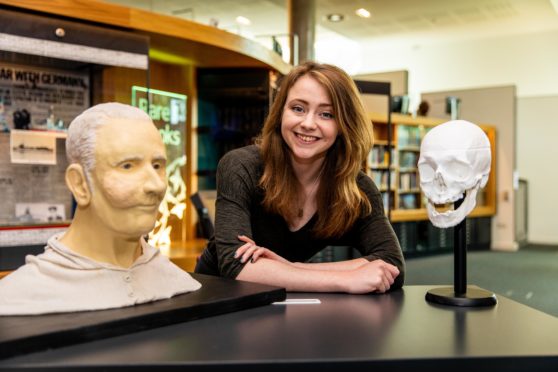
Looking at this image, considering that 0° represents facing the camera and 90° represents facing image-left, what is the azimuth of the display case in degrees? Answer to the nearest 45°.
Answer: approximately 315°

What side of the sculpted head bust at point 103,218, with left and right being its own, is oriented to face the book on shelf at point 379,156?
left

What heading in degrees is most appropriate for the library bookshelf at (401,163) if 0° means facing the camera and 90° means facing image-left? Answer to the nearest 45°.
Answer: approximately 0°

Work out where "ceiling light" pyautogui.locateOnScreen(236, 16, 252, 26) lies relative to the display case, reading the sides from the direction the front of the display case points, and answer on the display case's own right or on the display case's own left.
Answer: on the display case's own left

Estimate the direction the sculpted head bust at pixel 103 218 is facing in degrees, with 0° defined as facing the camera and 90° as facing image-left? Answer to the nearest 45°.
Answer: approximately 315°

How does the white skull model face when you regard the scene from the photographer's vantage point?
facing the viewer and to the left of the viewer

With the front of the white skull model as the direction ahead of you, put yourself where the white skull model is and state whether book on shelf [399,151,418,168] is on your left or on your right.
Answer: on your right

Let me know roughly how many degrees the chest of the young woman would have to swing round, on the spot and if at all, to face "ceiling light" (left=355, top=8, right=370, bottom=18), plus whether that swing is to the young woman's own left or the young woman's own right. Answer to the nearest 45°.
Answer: approximately 180°

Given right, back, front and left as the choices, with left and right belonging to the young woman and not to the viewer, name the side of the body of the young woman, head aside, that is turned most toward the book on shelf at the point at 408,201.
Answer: back

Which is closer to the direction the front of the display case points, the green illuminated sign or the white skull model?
the white skull model

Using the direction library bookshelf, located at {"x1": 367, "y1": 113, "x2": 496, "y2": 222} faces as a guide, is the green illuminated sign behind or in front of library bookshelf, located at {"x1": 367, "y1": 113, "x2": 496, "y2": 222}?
in front

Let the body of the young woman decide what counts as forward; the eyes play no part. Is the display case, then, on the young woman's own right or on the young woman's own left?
on the young woman's own right

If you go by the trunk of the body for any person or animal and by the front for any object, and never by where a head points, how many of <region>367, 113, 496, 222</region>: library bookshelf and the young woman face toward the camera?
2
